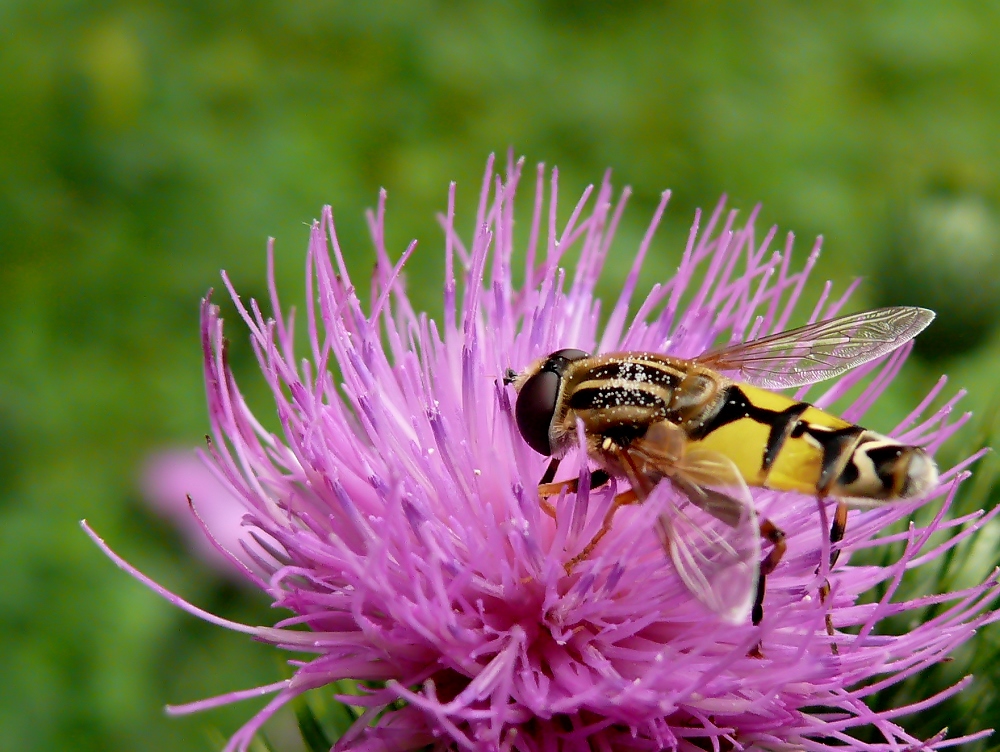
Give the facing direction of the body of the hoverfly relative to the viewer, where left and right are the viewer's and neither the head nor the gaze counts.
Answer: facing to the left of the viewer

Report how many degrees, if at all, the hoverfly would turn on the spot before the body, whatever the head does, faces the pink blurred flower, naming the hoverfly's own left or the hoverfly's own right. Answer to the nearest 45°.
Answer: approximately 45° to the hoverfly's own right
